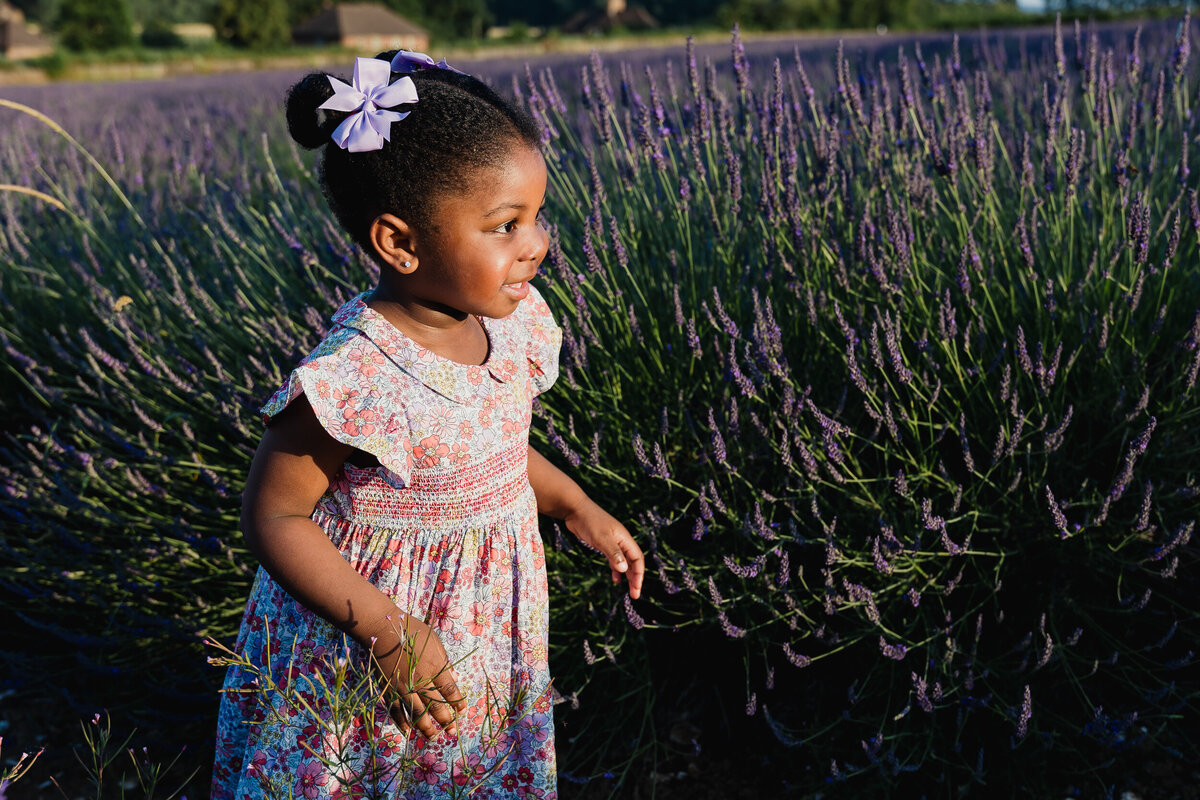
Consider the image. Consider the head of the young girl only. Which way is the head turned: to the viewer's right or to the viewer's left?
to the viewer's right

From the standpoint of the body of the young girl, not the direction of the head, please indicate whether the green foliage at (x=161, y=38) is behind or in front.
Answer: behind

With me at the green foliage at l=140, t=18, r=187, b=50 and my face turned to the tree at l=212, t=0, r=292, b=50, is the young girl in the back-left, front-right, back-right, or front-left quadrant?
front-right

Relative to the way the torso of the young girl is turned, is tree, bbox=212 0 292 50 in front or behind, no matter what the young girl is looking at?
behind

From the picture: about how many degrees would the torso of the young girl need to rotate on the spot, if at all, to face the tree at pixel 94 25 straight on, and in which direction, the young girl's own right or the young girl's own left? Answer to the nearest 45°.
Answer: approximately 135° to the young girl's own left

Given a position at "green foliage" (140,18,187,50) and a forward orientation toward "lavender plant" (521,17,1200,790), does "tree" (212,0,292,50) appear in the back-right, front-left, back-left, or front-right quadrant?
front-left

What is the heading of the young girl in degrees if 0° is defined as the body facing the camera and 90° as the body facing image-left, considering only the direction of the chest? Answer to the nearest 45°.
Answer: approximately 315°

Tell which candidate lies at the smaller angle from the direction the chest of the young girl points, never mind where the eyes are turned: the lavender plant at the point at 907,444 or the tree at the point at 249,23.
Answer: the lavender plant
